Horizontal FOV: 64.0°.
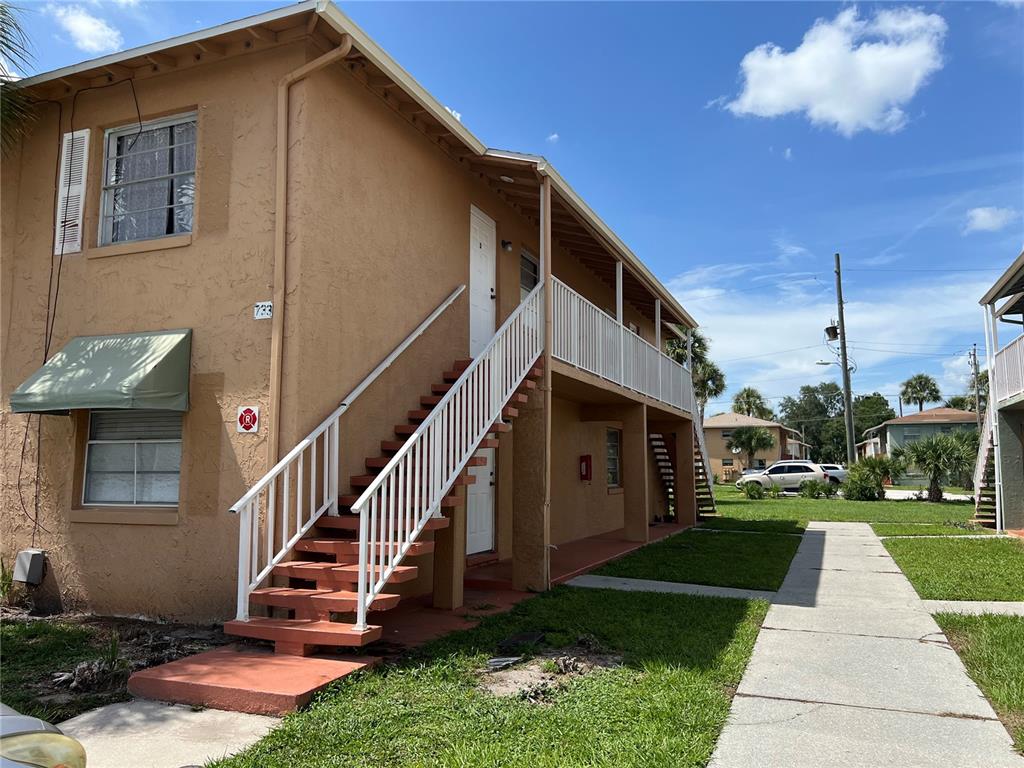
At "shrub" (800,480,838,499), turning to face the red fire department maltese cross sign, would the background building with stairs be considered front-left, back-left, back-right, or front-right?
front-left

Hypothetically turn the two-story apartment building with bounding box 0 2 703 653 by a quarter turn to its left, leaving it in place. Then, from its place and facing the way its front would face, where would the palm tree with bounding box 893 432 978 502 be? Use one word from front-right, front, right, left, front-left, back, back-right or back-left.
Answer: front

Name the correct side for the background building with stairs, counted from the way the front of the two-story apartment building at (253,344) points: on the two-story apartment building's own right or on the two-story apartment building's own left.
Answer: on the two-story apartment building's own left

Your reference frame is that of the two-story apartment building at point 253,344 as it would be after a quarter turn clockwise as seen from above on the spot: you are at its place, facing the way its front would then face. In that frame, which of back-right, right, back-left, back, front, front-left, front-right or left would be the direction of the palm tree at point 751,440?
back

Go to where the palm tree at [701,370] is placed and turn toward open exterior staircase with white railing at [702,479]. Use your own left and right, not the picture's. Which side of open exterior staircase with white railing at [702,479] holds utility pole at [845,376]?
left

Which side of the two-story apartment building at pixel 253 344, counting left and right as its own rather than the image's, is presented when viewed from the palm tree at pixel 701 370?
left

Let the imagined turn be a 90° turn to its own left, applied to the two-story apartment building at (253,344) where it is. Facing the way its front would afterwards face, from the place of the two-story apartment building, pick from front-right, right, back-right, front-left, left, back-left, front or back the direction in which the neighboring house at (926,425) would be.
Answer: front

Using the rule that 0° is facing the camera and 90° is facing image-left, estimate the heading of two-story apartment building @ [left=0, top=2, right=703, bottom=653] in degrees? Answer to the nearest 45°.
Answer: approximately 315°

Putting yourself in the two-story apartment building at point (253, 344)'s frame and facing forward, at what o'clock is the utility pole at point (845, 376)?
The utility pole is roughly at 9 o'clock from the two-story apartment building.

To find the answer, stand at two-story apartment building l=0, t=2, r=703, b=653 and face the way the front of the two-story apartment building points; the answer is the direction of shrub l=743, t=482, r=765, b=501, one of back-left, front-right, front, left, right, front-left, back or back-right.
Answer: left

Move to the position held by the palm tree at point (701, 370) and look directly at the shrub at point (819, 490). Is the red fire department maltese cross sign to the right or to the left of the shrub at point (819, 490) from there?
right

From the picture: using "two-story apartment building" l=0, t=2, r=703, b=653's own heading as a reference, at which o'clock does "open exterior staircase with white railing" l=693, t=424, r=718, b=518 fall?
The open exterior staircase with white railing is roughly at 9 o'clock from the two-story apartment building.
